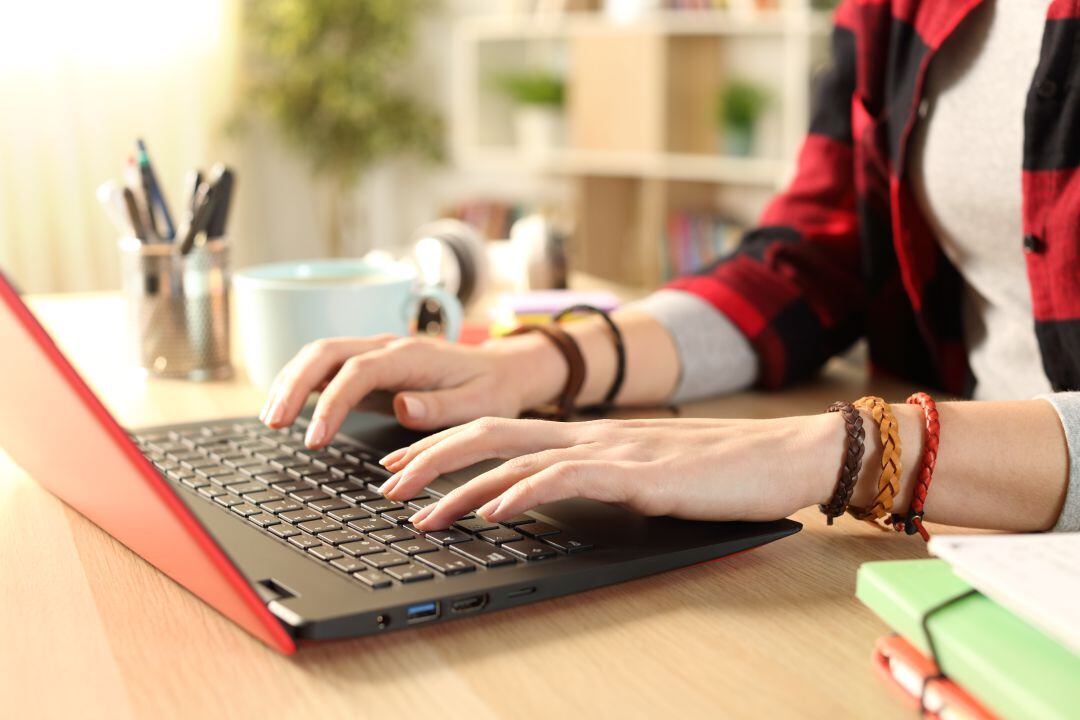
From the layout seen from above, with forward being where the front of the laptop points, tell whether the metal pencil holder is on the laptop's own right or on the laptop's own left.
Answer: on the laptop's own left

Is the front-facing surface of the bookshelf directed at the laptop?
yes

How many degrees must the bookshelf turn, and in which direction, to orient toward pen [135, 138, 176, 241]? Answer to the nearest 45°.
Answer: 0° — it already faces it

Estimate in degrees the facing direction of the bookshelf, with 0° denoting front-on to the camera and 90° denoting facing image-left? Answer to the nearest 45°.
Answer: approximately 0°

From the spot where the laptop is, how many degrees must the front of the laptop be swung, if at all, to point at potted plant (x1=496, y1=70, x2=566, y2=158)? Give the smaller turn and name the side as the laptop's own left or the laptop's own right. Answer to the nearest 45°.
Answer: approximately 45° to the laptop's own left

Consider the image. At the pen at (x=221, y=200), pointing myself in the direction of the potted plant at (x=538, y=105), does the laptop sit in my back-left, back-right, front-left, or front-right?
back-right

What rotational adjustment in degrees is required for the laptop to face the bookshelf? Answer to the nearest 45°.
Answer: approximately 45° to its left

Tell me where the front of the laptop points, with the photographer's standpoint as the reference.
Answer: facing away from the viewer and to the right of the viewer

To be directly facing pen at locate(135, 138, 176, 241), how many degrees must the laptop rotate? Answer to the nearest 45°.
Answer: approximately 45° to its left

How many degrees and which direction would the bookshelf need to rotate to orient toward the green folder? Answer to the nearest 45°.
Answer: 0° — it already faces it

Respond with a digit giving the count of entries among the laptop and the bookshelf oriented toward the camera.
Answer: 1
